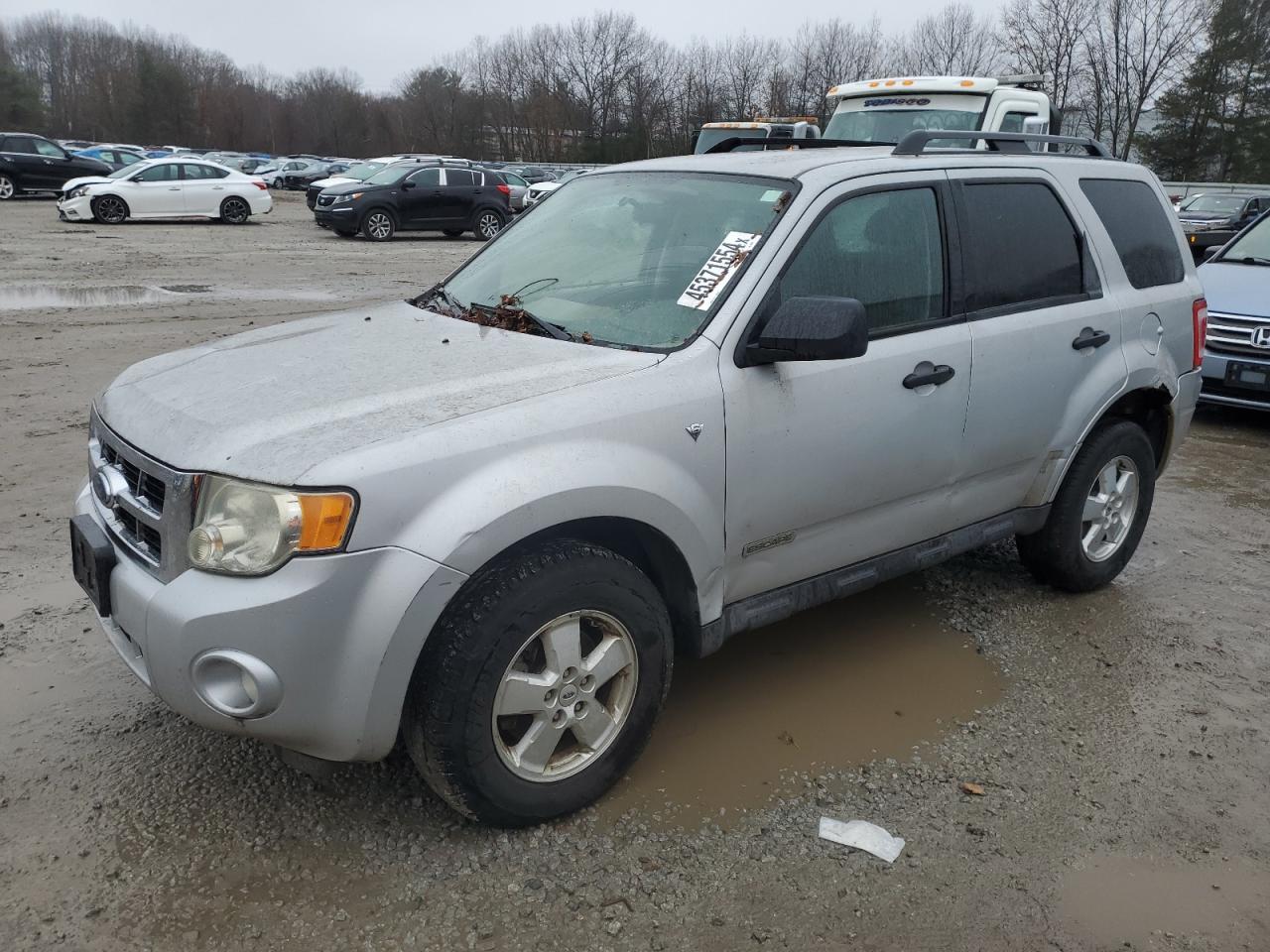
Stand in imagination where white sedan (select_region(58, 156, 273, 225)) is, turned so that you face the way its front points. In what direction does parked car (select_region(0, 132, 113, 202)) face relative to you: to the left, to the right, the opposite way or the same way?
the opposite way

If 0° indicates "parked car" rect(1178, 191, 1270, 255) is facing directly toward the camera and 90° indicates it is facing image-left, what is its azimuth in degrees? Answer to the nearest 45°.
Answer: approximately 45°

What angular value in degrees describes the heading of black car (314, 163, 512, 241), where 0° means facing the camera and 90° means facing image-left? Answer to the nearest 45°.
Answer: approximately 45°

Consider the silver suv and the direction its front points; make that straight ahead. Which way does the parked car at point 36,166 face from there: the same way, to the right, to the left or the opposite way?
the opposite way

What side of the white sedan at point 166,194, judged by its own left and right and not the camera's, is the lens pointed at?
left

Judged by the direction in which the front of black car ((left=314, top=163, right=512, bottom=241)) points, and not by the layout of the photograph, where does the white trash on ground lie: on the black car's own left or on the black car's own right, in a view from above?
on the black car's own left

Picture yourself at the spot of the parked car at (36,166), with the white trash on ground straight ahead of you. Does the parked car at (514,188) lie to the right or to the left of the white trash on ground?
left

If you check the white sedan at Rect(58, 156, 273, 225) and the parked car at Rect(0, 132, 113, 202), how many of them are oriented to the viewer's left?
1

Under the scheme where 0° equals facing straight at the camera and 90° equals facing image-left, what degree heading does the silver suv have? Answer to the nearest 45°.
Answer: approximately 45°

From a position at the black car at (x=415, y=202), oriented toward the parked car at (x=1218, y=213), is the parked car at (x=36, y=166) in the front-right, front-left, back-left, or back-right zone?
back-left

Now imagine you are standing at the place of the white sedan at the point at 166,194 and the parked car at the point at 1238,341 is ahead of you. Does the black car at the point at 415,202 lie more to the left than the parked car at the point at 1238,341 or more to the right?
left

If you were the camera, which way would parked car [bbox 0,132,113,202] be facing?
facing to the right of the viewer

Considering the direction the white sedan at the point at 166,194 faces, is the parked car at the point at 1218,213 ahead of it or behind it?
behind
